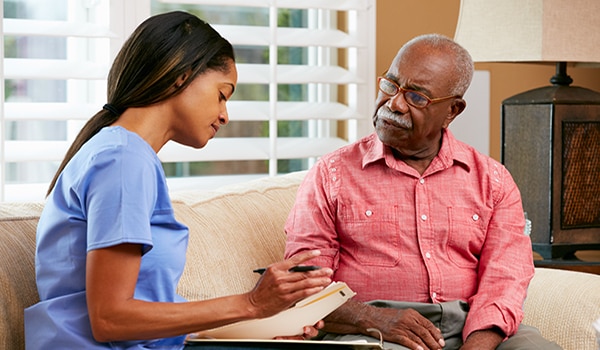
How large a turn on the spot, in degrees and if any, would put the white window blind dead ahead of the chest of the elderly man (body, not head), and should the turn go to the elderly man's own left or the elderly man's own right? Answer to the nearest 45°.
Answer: approximately 135° to the elderly man's own right

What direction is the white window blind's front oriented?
toward the camera

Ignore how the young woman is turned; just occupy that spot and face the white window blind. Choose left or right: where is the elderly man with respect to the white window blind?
right

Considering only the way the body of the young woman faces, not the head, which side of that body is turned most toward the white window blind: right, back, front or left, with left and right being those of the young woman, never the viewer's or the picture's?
left

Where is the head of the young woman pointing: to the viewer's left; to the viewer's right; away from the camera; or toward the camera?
to the viewer's right

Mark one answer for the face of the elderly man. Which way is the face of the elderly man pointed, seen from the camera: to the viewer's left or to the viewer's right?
to the viewer's left

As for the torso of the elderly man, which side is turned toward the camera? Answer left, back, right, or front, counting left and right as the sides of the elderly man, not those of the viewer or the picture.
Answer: front

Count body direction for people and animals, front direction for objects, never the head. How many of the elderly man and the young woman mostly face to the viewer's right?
1

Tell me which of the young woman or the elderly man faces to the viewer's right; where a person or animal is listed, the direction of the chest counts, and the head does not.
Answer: the young woman

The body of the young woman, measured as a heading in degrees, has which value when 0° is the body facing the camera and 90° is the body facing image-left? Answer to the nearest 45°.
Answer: approximately 270°

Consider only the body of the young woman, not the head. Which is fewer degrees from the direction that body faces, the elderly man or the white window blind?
the elderly man

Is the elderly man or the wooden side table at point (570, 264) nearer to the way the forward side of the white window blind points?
the elderly man

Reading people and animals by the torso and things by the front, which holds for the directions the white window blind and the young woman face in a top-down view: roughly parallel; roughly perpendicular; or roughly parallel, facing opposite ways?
roughly perpendicular

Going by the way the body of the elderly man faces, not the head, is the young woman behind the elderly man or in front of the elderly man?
in front

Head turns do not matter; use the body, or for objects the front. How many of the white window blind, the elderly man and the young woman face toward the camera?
2

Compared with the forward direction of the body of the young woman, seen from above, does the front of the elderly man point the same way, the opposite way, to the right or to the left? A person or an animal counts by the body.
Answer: to the right
